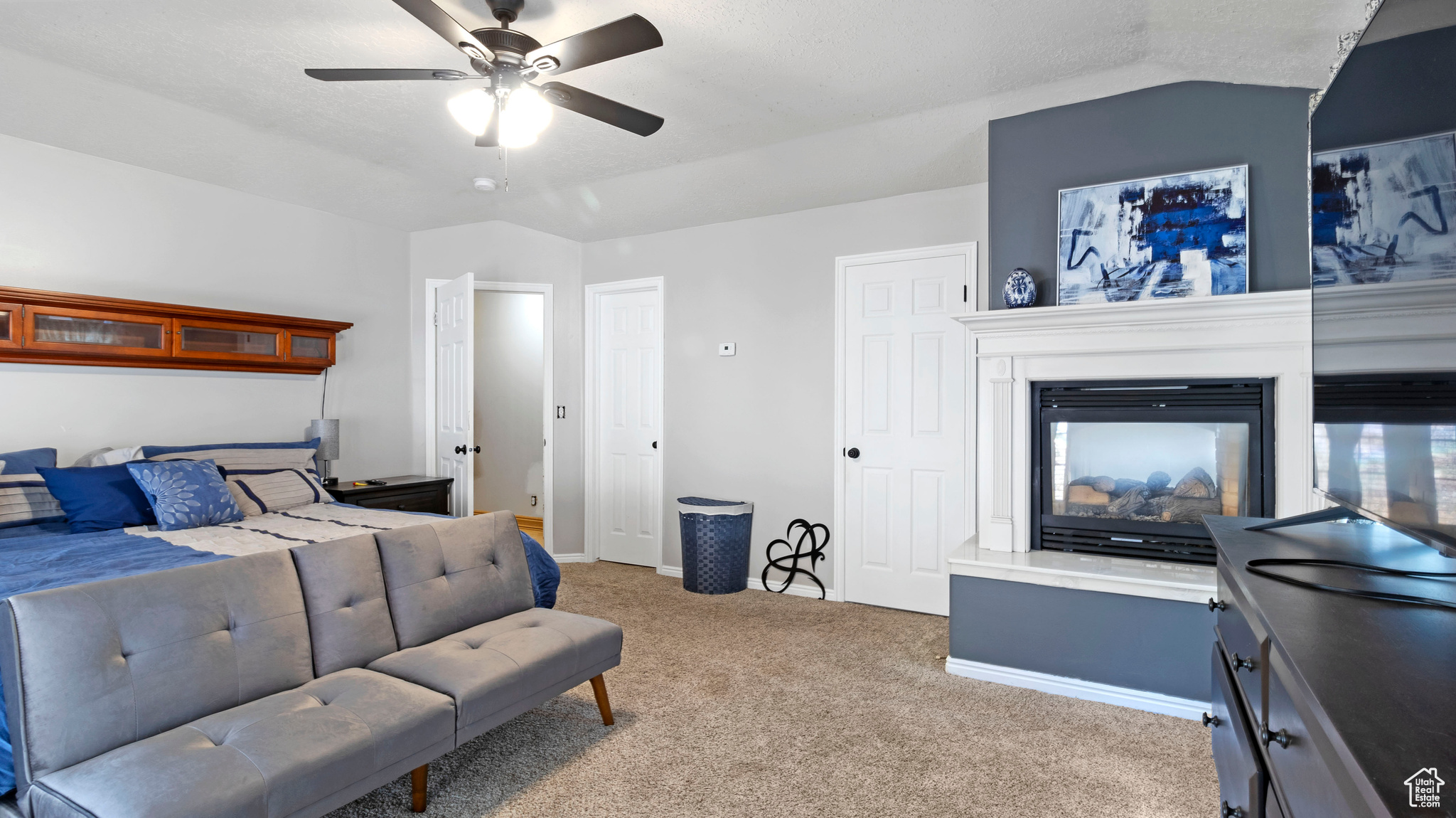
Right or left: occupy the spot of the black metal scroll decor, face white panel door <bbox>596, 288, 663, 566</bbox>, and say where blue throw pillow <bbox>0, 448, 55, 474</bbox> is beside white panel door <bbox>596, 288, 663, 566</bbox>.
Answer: left

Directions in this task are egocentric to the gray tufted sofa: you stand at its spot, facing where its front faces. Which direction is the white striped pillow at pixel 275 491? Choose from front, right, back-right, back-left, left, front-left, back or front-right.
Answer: back-left

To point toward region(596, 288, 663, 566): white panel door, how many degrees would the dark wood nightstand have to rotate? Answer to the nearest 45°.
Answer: approximately 45° to its left

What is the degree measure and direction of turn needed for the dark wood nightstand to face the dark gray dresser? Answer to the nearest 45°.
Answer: approximately 45° to its right

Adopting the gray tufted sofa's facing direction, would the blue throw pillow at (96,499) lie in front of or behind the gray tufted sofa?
behind

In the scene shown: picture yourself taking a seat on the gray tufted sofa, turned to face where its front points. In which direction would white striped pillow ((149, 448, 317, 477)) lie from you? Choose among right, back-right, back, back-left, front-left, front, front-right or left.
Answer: back-left
